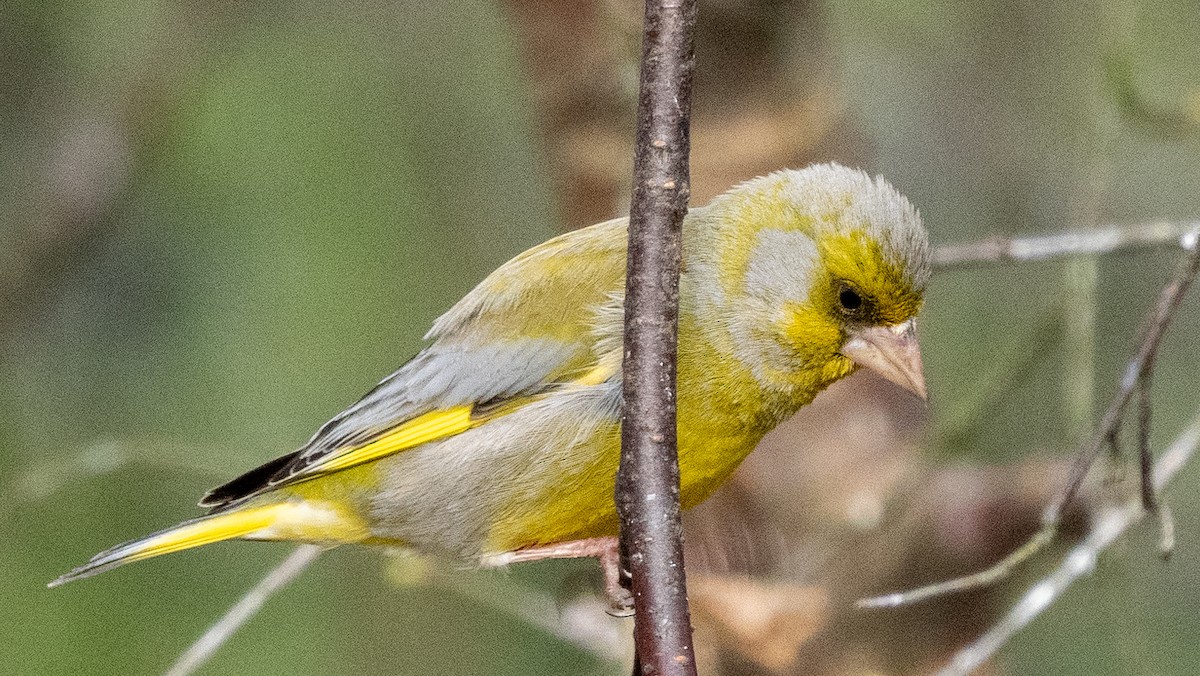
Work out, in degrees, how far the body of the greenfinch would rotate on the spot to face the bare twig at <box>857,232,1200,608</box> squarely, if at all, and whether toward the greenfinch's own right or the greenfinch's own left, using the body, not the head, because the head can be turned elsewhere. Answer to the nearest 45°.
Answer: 0° — it already faces it

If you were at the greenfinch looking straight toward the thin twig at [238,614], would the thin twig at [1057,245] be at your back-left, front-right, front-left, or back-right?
back-right

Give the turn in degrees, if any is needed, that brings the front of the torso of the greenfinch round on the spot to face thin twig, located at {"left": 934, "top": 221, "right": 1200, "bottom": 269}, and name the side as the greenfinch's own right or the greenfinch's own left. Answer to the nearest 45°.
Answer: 0° — it already faces it

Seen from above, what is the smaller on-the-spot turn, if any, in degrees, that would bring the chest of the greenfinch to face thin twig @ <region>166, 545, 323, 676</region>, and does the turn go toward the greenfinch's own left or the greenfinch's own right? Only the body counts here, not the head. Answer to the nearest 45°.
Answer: approximately 180°

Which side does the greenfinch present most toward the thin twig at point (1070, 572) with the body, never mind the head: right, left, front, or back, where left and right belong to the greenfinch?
front

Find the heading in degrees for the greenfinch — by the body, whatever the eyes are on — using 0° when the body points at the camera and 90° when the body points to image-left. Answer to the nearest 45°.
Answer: approximately 270°
